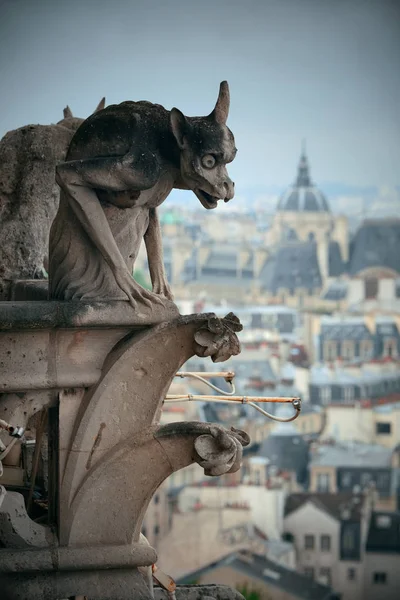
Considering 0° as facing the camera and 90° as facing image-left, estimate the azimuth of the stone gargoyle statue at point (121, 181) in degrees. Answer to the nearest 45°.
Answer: approximately 270°
